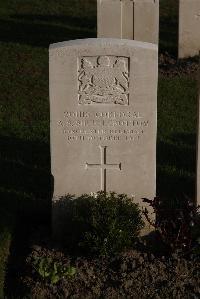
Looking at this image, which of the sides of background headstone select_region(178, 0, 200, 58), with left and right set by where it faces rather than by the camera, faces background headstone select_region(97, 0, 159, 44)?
right

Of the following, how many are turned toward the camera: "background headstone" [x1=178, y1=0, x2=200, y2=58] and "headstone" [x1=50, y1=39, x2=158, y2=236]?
2

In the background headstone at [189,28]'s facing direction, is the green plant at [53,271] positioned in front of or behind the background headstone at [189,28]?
in front

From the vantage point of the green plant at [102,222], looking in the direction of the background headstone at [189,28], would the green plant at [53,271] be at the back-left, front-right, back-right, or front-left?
back-left

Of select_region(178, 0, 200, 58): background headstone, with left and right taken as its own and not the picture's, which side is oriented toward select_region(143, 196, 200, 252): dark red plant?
front

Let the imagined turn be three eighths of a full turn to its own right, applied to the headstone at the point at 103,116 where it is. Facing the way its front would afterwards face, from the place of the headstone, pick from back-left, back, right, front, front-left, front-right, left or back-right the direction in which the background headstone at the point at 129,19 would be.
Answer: front-right

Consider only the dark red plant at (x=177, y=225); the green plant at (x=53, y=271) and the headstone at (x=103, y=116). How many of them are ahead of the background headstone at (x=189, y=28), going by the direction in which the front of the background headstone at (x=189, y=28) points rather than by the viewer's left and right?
3

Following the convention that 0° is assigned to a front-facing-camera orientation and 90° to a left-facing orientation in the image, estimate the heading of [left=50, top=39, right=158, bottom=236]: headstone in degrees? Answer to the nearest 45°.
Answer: approximately 0°
